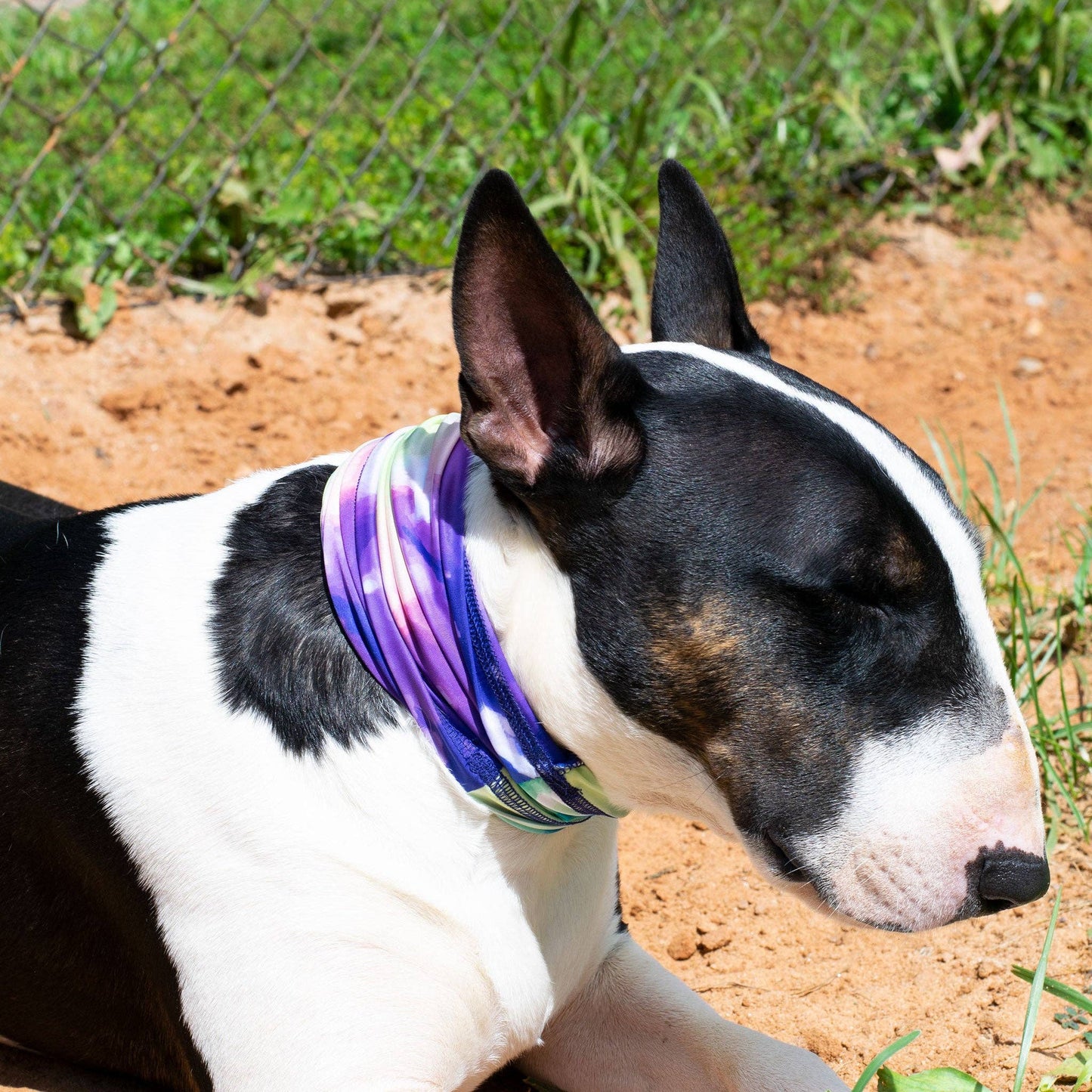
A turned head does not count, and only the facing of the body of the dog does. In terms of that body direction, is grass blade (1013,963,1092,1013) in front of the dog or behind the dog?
in front

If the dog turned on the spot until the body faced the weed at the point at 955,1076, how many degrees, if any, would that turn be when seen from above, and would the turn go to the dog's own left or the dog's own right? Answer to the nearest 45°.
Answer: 0° — it already faces it

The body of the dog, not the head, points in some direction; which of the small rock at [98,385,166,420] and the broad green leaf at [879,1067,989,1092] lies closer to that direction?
the broad green leaf

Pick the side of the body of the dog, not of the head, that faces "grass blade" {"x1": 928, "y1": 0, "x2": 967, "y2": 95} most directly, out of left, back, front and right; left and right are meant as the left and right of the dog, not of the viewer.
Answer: left

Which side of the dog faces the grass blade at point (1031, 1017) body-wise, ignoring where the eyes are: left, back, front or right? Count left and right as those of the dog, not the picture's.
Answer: front

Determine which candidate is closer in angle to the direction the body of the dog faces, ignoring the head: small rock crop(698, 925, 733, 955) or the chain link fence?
the small rock

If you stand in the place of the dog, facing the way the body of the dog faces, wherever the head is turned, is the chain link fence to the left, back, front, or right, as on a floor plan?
left

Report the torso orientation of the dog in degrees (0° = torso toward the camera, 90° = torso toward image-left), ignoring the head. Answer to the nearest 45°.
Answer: approximately 270°

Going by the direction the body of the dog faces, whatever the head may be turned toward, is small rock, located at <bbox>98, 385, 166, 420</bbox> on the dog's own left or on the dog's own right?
on the dog's own left

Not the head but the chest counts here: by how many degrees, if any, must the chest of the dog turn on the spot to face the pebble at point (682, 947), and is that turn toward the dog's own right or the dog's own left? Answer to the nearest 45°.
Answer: approximately 45° to the dog's own left

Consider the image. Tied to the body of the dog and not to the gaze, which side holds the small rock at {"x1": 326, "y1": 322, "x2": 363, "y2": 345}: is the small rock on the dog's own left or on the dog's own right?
on the dog's own left

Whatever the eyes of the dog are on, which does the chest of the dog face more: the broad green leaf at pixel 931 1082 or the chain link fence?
the broad green leaf
